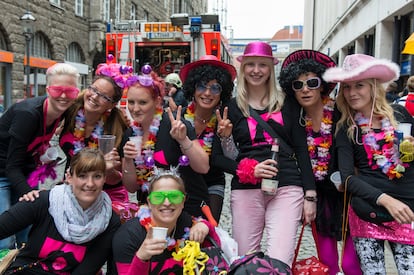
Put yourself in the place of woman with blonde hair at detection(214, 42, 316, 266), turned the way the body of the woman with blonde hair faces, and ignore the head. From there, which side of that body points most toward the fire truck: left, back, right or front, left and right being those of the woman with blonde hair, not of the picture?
back

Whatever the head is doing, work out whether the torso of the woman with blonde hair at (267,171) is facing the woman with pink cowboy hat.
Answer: no

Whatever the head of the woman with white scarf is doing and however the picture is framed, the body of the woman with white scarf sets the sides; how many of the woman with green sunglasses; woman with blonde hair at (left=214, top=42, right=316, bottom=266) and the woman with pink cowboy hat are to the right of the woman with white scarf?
0

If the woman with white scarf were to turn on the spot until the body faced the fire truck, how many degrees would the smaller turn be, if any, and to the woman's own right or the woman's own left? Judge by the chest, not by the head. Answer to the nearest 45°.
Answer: approximately 180°

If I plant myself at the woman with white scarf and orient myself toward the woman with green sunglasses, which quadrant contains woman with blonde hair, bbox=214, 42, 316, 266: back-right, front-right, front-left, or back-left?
front-left

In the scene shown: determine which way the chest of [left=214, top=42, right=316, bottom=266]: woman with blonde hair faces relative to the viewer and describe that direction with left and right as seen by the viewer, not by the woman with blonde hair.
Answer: facing the viewer

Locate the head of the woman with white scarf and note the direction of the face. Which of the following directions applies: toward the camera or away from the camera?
toward the camera

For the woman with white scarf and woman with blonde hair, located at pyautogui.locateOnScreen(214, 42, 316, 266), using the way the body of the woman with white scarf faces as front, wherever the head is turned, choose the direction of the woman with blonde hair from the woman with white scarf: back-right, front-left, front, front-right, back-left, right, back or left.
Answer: left

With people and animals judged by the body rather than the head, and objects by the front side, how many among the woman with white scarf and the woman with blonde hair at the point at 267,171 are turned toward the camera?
2

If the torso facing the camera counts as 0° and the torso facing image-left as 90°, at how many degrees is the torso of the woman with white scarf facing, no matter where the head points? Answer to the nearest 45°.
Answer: approximately 0°

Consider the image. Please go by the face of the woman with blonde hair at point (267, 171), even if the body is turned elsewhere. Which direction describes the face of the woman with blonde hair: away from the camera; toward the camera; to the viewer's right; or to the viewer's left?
toward the camera
